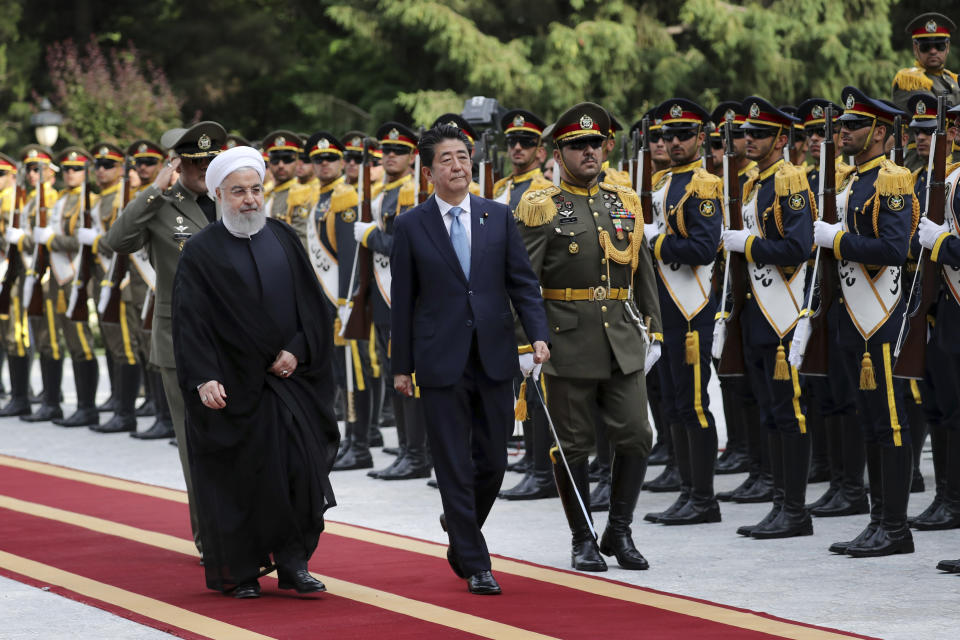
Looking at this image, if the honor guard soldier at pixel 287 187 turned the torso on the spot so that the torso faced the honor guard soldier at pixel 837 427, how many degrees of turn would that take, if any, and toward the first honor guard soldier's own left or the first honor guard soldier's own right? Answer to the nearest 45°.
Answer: approximately 90° to the first honor guard soldier's own left

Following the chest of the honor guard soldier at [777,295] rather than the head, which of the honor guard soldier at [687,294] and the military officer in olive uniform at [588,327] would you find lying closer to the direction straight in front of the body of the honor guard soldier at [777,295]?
the military officer in olive uniform

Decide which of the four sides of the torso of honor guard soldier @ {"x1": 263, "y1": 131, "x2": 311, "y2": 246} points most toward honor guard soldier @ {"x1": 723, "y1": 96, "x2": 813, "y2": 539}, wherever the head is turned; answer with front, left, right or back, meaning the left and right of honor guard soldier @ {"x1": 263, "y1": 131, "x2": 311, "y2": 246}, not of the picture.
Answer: left

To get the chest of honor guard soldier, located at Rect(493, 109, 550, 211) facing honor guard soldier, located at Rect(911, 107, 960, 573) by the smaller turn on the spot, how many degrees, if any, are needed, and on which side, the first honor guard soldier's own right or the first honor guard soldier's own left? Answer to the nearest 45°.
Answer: approximately 90° to the first honor guard soldier's own left

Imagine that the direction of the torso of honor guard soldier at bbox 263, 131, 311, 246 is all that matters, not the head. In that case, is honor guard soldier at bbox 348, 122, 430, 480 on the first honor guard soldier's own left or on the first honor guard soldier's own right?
on the first honor guard soldier's own left

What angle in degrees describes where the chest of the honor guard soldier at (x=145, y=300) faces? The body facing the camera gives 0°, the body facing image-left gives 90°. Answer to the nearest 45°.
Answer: approximately 45°

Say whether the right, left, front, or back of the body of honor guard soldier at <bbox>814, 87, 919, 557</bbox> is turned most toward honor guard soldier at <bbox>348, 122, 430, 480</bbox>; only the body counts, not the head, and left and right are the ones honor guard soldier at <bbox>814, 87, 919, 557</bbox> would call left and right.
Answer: right

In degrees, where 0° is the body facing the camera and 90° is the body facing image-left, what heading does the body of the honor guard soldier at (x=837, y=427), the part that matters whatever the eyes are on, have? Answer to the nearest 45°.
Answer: approximately 45°

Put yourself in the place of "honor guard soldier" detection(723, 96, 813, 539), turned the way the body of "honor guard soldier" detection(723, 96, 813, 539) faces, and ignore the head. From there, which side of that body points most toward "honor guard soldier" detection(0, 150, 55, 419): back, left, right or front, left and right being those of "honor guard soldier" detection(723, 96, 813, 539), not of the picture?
right

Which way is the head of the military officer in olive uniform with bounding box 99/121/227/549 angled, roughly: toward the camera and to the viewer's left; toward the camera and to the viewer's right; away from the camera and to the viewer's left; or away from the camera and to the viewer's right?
toward the camera and to the viewer's right

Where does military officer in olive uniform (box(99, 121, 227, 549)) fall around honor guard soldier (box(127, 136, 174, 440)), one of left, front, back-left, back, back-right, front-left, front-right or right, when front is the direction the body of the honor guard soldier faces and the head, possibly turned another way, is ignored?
front-left
